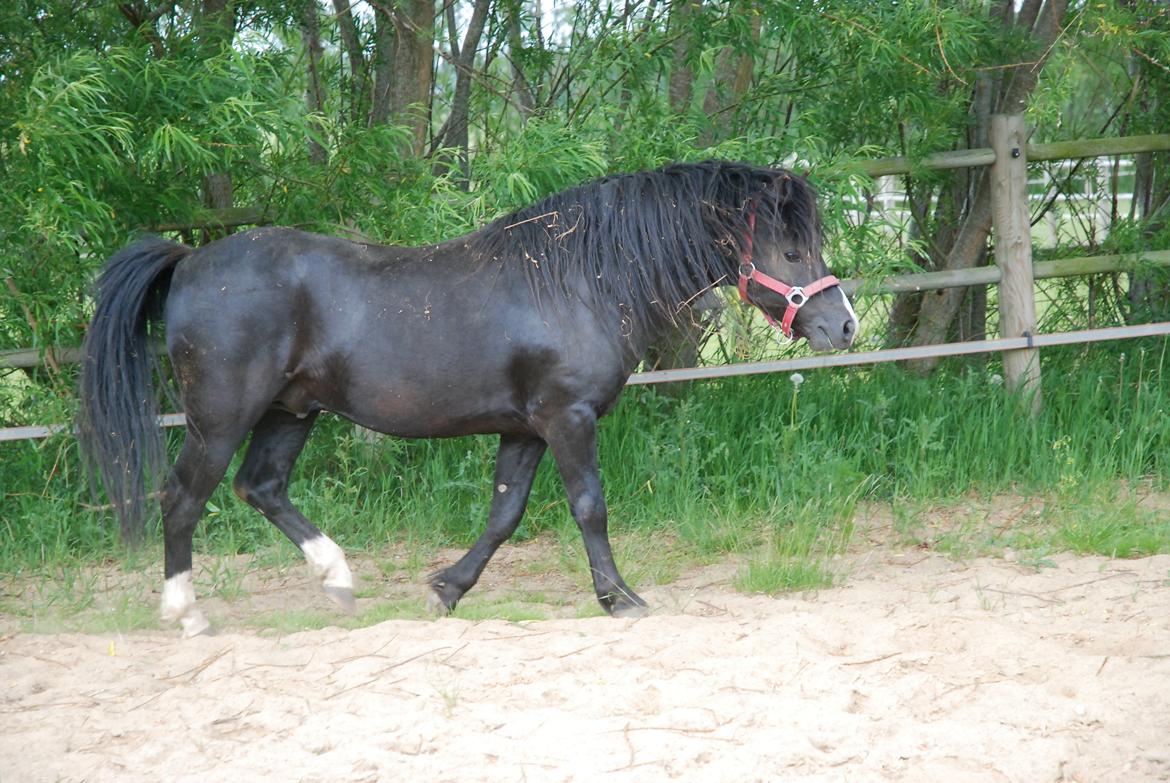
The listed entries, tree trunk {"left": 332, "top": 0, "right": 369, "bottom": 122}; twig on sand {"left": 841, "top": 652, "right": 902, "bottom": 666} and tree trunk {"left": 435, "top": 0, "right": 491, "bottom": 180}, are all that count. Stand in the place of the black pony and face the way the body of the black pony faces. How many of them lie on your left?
2

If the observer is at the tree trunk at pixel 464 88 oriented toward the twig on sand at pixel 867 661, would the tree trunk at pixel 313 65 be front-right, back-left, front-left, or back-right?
back-right

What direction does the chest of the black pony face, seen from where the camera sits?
to the viewer's right

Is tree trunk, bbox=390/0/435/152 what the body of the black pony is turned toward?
no

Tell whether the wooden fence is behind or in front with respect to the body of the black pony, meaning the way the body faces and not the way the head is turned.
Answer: in front

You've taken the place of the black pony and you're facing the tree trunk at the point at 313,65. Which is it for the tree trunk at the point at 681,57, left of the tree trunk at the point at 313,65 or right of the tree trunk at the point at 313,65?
right

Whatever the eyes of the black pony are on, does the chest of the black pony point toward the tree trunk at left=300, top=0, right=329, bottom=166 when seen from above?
no

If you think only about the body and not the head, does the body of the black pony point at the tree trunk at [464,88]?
no
